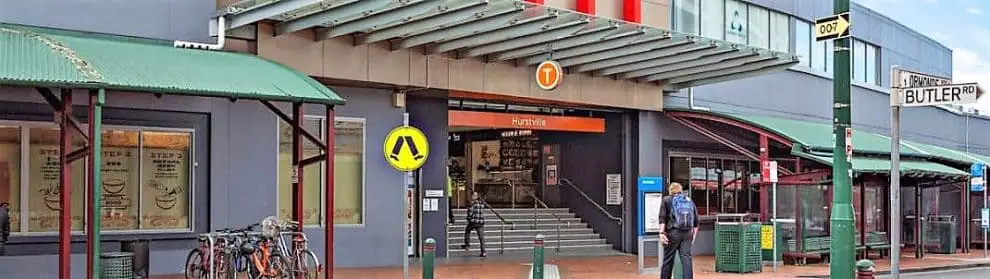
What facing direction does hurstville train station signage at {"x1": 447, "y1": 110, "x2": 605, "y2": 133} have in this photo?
toward the camera

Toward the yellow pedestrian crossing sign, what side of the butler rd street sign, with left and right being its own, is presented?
right

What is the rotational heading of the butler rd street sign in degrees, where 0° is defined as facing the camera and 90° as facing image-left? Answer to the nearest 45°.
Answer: approximately 0°

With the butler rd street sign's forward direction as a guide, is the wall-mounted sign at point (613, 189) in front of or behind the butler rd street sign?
behind

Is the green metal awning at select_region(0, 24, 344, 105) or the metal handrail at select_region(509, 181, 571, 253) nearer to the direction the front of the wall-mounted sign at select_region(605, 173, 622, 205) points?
the green metal awning

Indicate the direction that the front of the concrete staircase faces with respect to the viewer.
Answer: facing the viewer

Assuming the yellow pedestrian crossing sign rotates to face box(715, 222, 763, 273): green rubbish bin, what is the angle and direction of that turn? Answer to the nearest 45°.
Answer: approximately 135° to its left

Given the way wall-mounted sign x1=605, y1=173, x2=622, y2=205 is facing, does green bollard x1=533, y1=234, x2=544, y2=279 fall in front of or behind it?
in front

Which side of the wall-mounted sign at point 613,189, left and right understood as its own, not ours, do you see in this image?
front
